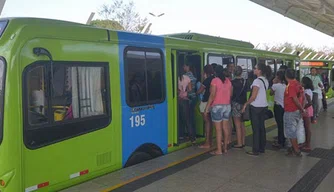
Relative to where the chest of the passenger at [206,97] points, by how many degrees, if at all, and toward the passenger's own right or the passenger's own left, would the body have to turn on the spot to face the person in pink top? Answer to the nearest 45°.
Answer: approximately 135° to the passenger's own left

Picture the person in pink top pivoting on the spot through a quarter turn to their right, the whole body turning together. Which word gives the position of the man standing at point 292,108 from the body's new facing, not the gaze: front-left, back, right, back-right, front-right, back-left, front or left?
front-right

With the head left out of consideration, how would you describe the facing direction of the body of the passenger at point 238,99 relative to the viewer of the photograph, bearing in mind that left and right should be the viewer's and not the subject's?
facing away from the viewer and to the left of the viewer

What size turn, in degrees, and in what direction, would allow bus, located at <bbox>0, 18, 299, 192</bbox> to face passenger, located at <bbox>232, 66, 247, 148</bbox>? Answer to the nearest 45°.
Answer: approximately 180°

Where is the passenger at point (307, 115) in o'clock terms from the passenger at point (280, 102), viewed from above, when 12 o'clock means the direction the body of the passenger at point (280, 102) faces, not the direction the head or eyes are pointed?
the passenger at point (307, 115) is roughly at 6 o'clock from the passenger at point (280, 102).

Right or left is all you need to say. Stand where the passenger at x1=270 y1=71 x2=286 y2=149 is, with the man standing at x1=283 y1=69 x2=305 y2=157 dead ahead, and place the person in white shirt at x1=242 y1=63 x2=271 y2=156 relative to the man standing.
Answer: right

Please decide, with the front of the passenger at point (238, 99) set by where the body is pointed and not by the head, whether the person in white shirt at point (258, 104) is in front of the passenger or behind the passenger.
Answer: behind

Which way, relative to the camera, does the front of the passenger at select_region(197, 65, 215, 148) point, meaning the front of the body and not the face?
to the viewer's left

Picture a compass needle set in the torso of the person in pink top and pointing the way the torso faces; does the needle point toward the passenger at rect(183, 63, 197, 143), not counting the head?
yes

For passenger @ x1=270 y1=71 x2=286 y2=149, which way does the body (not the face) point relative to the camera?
to the viewer's left
